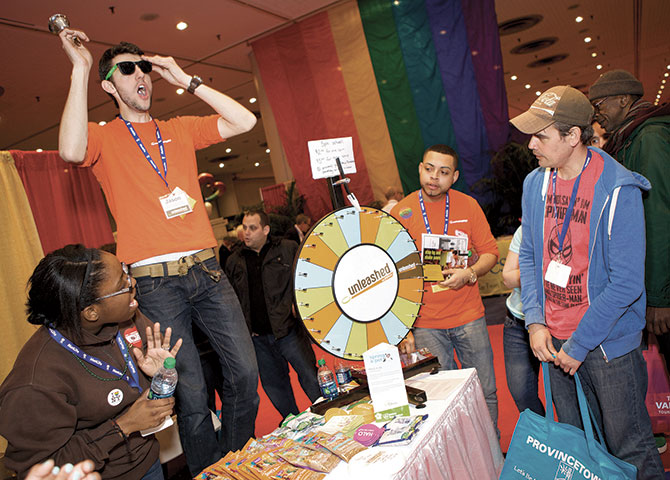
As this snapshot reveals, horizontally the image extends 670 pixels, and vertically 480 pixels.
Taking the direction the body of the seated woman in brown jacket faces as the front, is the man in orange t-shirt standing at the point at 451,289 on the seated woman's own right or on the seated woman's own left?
on the seated woman's own left

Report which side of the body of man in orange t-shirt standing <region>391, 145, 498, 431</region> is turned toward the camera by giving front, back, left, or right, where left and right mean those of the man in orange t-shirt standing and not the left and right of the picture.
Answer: front

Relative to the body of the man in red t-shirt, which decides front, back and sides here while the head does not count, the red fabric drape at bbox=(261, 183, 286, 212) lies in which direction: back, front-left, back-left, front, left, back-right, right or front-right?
right

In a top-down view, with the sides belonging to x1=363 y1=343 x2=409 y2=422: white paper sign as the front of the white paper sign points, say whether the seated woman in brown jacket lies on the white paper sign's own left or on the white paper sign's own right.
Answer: on the white paper sign's own right

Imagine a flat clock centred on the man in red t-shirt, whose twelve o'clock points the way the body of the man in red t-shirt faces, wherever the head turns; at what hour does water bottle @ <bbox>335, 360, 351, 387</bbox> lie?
The water bottle is roughly at 1 o'clock from the man in red t-shirt.

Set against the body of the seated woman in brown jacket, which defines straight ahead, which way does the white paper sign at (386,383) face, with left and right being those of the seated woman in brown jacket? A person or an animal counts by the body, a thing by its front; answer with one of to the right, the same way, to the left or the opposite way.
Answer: to the right

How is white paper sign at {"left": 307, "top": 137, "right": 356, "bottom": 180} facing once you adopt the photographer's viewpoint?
facing the viewer

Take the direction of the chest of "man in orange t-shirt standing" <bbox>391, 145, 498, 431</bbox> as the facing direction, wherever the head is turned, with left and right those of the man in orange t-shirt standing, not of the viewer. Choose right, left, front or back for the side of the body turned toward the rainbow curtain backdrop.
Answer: back

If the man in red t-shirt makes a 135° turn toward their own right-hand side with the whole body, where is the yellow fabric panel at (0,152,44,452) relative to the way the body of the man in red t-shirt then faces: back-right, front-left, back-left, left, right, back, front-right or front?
left

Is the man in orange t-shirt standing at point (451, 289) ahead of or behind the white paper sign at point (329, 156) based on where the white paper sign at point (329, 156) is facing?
behind

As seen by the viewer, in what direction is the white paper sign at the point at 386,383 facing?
toward the camera

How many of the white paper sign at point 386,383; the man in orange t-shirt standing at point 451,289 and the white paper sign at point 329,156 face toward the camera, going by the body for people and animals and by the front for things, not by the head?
3

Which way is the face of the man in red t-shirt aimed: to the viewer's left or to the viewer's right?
to the viewer's left

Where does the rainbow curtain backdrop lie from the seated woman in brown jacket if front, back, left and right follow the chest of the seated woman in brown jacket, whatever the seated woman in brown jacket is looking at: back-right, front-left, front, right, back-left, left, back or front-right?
left

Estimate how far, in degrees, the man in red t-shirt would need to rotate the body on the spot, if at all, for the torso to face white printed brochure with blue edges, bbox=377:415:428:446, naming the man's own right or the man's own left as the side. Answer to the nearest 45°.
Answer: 0° — they already face it
